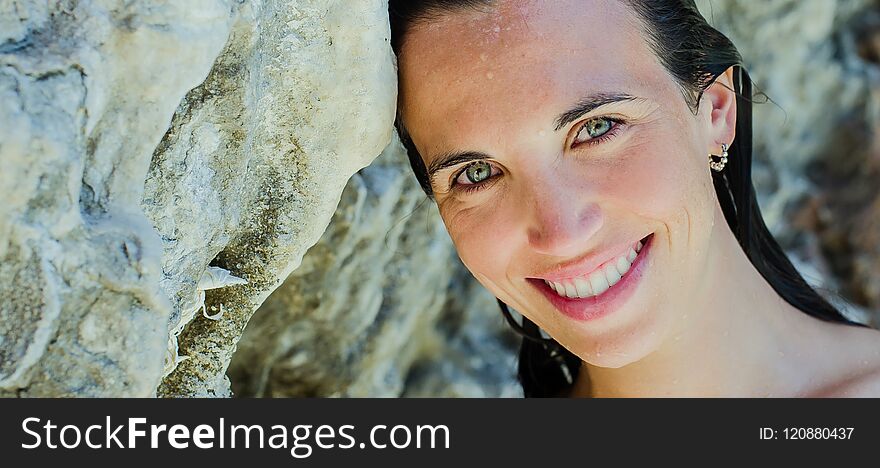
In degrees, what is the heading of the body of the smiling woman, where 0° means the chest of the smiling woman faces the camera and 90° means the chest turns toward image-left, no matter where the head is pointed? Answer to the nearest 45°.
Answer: approximately 0°

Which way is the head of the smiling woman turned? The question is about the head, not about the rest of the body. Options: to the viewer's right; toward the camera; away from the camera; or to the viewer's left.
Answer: toward the camera
